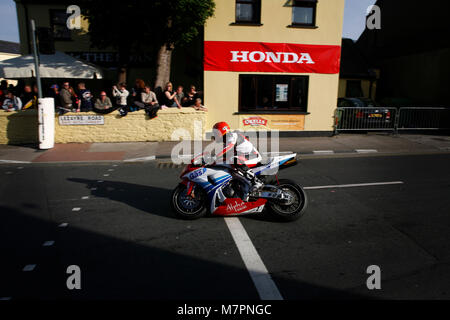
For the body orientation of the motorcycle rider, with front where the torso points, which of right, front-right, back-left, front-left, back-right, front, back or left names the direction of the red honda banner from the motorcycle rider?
right

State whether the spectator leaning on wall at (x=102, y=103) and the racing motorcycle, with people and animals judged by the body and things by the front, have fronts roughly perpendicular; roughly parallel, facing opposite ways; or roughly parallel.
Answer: roughly perpendicular

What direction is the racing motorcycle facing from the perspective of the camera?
to the viewer's left

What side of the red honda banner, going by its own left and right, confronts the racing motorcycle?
front

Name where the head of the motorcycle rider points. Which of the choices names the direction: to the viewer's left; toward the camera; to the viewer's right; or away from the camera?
to the viewer's left

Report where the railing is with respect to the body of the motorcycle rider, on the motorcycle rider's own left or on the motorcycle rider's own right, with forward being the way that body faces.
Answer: on the motorcycle rider's own right

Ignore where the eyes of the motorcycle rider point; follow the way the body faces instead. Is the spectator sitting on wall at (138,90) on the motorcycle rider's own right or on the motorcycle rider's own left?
on the motorcycle rider's own right

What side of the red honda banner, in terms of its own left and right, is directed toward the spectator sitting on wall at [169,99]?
right

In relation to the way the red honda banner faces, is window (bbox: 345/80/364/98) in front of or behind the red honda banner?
behind

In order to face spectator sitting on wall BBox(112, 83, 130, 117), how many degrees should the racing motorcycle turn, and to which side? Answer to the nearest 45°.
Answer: approximately 45° to its right

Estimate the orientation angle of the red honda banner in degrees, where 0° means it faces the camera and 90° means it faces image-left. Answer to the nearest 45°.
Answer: approximately 0°
